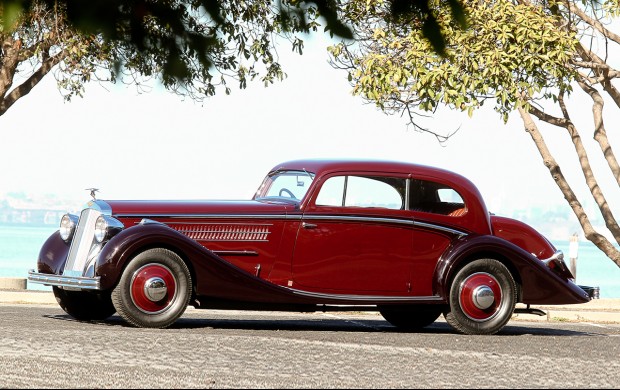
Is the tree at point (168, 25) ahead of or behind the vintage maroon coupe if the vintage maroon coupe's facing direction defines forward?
ahead

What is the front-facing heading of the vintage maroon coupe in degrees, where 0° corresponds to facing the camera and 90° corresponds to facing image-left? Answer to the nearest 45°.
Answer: approximately 45°

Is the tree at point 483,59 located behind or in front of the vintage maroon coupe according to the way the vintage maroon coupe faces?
behind
